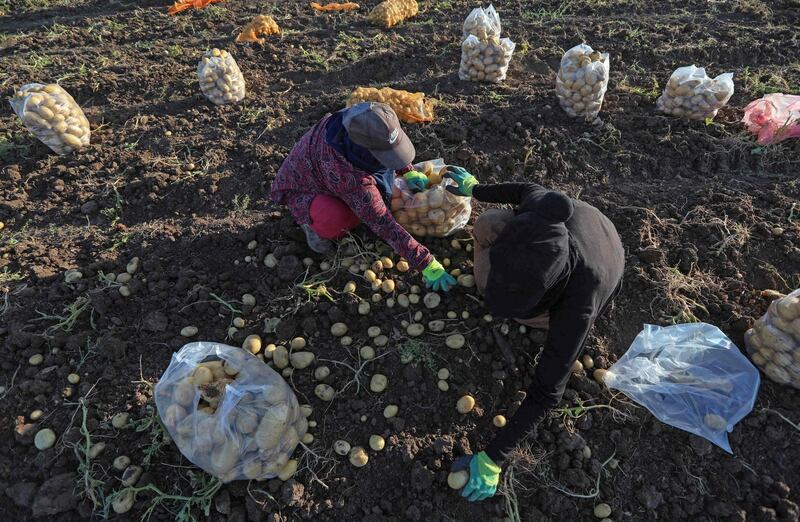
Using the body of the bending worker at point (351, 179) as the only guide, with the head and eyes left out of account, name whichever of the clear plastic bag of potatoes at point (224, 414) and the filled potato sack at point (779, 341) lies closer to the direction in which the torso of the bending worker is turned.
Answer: the filled potato sack

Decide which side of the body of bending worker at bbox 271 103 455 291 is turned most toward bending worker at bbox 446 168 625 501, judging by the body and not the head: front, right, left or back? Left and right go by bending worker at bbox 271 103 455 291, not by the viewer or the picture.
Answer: front

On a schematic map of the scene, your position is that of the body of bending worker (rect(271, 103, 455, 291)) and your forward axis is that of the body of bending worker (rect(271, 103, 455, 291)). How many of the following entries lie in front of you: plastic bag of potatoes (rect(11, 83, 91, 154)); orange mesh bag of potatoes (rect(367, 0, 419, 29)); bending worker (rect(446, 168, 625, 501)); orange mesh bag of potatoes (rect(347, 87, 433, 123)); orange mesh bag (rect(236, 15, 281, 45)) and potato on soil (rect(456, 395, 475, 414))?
2

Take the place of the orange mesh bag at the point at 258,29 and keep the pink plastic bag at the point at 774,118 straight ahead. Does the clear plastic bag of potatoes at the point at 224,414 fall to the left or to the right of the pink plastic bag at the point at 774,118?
right

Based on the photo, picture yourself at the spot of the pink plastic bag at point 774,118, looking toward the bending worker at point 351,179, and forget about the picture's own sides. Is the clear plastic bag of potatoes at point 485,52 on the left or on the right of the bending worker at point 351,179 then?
right

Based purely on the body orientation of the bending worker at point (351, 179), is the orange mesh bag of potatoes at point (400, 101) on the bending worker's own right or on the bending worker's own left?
on the bending worker's own left

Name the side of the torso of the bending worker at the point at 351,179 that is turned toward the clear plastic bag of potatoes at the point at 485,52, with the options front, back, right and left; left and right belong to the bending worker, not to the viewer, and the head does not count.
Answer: left

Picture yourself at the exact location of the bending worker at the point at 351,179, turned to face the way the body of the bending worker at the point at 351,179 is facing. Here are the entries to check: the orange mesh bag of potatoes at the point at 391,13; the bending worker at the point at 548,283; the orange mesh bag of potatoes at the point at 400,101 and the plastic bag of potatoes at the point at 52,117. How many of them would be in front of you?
1

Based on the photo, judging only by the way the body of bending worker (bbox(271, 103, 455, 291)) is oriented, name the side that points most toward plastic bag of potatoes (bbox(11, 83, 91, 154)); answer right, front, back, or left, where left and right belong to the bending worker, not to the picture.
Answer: back

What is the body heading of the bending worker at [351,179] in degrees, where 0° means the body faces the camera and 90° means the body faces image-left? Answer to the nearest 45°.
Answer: approximately 315°

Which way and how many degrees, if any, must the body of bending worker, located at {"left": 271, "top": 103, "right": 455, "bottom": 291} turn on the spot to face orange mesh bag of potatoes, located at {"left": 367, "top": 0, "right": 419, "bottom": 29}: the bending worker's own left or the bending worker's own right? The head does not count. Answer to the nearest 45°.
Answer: approximately 135° to the bending worker's own left

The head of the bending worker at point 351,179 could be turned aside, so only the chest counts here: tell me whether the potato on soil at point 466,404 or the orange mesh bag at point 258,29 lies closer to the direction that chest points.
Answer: the potato on soil
